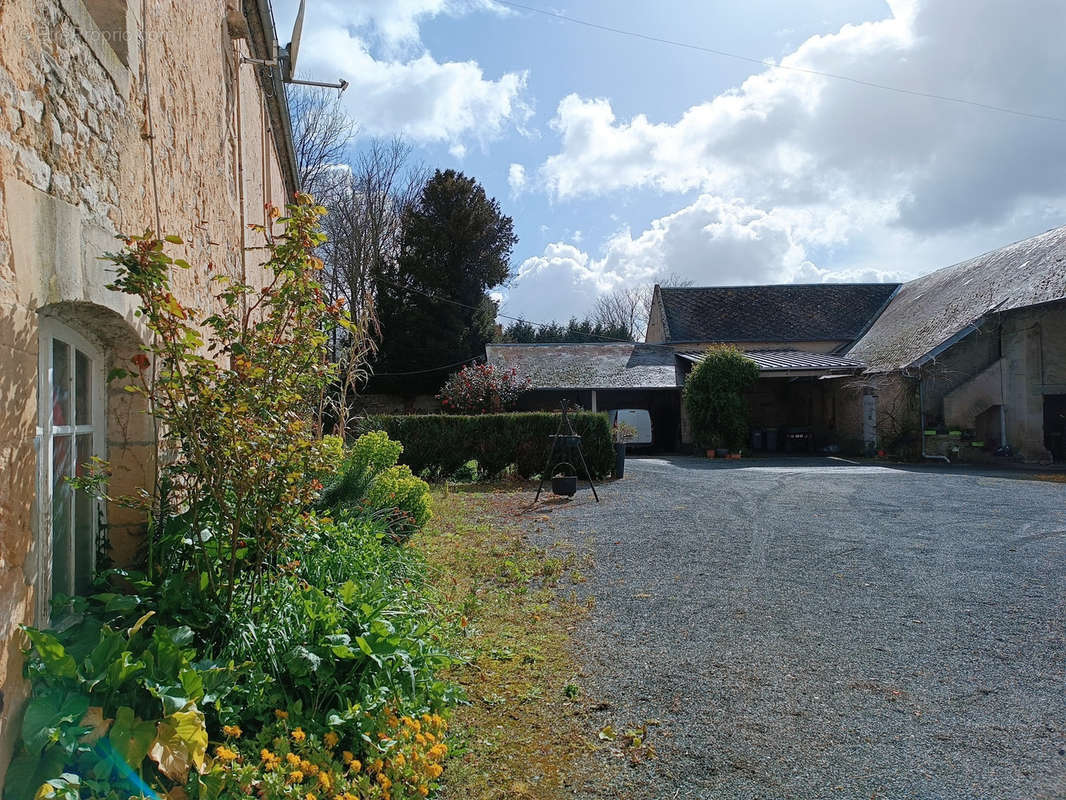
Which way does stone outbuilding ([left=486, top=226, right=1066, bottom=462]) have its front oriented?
toward the camera

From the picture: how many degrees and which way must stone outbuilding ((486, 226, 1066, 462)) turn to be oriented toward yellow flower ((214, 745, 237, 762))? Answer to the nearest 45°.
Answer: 0° — it already faces it

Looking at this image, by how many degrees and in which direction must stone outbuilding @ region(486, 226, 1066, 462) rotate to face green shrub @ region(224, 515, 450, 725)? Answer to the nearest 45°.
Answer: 0° — it already faces it

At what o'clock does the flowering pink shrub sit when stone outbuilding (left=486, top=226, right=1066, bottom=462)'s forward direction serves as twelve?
The flowering pink shrub is roughly at 2 o'clock from the stone outbuilding.

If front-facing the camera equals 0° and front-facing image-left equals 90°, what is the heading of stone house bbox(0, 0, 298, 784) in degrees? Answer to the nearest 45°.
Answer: approximately 270°

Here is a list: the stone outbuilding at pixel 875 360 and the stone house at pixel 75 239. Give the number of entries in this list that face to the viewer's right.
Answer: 1

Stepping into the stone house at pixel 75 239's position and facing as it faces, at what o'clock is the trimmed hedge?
The trimmed hedge is roughly at 10 o'clock from the stone house.

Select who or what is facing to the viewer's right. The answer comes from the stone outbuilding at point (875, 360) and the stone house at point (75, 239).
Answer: the stone house at point (75, 239)

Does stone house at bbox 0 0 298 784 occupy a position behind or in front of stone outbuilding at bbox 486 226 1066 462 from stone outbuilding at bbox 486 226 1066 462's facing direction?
in front
